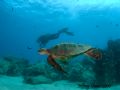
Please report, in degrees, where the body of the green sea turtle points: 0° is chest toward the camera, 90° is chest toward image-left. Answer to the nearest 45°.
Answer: approximately 90°
